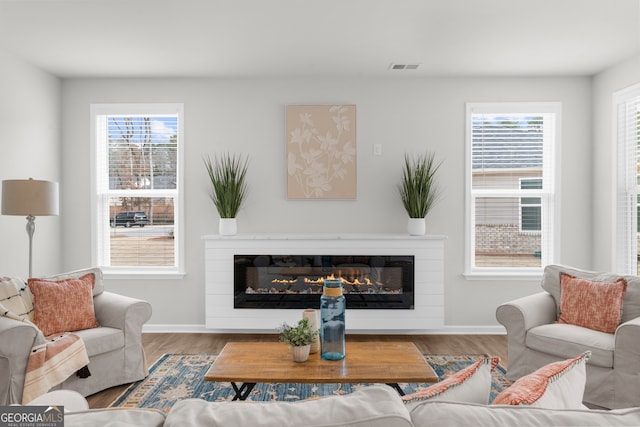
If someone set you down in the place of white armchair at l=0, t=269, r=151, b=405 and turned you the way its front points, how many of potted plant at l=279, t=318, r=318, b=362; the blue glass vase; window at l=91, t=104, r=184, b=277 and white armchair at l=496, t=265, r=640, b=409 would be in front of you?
3

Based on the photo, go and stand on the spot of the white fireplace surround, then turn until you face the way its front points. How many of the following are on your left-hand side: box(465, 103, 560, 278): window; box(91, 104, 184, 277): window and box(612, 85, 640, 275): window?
2

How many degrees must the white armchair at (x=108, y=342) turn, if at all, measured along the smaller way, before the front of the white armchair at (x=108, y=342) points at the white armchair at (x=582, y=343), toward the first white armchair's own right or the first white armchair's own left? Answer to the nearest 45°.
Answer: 0° — it already faces it

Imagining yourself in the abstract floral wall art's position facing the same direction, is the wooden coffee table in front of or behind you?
in front

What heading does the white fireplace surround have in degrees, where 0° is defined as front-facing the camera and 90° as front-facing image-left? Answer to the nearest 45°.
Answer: approximately 0°

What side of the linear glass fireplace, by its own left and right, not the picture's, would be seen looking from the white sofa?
front

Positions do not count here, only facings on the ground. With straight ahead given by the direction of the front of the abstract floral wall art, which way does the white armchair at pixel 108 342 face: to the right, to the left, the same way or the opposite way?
to the left

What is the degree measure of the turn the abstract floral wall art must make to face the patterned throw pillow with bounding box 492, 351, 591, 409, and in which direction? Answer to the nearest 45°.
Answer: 0° — it already faces it

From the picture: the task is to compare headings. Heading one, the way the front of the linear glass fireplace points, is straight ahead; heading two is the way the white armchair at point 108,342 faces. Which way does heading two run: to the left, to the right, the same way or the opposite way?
to the left

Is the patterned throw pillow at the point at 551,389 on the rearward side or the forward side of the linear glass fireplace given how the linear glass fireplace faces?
on the forward side

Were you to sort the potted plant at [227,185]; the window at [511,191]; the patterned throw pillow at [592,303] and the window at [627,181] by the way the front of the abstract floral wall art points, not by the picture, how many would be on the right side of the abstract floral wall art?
1

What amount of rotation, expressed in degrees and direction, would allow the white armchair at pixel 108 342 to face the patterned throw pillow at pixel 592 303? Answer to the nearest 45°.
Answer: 0° — it already faces it

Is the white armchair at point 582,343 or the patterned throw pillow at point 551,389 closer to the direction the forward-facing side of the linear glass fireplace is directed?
the patterned throw pillow
